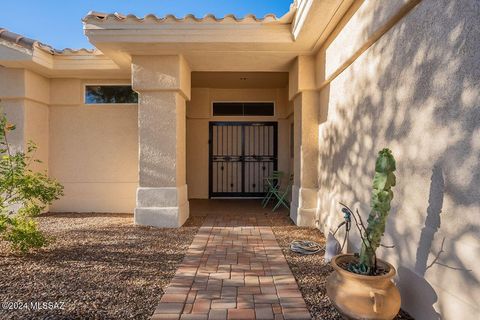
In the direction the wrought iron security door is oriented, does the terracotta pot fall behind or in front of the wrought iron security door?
in front

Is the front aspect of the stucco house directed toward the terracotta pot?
yes

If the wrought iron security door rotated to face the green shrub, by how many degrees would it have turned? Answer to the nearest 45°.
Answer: approximately 45° to its right

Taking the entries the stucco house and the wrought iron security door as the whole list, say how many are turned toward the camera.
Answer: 2

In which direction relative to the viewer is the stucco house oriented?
toward the camera

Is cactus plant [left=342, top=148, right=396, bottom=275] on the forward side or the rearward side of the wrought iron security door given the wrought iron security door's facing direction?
on the forward side

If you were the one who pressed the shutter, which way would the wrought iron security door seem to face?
facing the viewer
